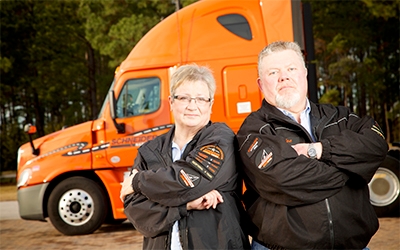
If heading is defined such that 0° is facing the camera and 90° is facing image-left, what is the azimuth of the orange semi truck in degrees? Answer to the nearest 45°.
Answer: approximately 90°

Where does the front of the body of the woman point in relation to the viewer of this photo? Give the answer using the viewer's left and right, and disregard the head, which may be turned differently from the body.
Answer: facing the viewer and to the left of the viewer

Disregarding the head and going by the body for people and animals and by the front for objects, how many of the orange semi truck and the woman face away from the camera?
0

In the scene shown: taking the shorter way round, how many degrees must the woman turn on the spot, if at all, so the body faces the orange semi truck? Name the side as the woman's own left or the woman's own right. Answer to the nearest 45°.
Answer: approximately 135° to the woman's own right

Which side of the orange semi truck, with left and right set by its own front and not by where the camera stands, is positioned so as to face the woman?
left

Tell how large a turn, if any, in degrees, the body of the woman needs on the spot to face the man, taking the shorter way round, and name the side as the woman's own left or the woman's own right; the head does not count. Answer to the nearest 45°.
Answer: approximately 135° to the woman's own left

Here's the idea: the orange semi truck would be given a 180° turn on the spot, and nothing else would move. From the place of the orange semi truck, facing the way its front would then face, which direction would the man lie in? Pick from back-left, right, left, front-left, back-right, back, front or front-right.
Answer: right
